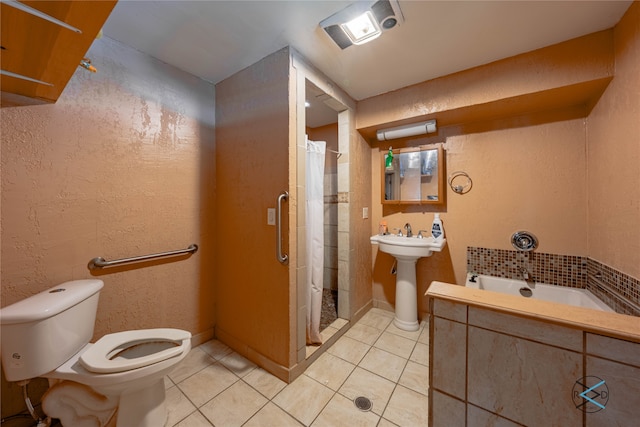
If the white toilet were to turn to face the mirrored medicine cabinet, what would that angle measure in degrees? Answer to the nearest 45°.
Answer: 0° — it already faces it

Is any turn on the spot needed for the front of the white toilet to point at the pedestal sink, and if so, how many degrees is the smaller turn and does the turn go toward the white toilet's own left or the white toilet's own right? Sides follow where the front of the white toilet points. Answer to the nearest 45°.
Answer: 0° — it already faces it

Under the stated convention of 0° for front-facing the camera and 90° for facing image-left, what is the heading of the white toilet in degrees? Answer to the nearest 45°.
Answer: approximately 270°
